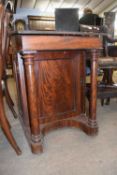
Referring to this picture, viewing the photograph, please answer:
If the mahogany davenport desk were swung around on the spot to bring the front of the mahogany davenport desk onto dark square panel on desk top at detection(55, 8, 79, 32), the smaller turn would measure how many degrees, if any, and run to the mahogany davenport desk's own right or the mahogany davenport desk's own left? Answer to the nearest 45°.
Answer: approximately 135° to the mahogany davenport desk's own left

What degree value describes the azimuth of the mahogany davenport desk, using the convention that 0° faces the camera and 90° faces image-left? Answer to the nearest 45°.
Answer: approximately 315°

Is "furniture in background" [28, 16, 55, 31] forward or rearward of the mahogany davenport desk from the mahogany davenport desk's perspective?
rearward
